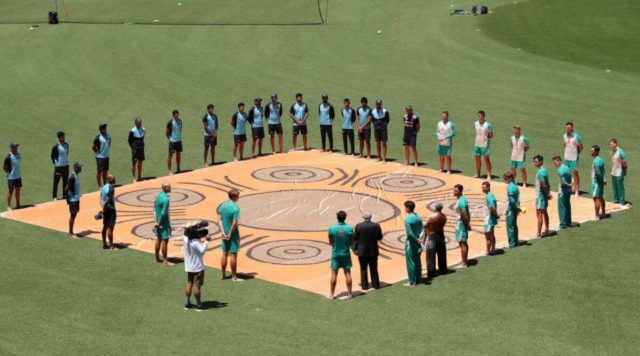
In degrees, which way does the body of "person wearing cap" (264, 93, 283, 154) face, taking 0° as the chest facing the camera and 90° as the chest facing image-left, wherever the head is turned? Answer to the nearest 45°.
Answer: approximately 0°

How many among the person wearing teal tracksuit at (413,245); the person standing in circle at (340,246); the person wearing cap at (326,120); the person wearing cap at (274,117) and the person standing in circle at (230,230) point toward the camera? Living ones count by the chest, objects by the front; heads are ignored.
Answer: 2

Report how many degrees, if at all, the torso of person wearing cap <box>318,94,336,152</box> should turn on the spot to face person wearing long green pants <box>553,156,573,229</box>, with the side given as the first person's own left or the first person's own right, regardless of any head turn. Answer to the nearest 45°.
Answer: approximately 45° to the first person's own left

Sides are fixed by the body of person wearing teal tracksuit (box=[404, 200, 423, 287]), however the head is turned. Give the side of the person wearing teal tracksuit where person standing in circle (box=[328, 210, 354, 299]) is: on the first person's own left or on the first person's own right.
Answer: on the first person's own left

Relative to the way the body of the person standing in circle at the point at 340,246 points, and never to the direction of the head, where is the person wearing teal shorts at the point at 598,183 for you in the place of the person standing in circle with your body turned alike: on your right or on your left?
on your right

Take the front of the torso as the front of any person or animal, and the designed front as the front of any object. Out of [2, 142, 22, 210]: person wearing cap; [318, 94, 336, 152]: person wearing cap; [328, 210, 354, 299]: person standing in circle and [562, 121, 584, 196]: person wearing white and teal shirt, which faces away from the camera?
the person standing in circle

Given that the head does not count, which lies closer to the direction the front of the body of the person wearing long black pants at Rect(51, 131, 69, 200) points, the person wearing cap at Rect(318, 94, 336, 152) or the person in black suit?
the person in black suit

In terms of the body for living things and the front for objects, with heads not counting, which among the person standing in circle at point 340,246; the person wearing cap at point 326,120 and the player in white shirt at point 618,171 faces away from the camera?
the person standing in circle

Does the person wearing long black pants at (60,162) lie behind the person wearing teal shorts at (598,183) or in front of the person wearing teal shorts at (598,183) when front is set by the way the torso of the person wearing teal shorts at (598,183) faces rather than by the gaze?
in front

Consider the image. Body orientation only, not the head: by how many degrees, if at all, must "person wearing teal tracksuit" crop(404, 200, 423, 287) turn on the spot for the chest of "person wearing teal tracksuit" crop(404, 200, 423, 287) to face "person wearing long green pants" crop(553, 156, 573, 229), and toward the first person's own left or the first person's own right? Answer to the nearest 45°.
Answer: approximately 90° to the first person's own right

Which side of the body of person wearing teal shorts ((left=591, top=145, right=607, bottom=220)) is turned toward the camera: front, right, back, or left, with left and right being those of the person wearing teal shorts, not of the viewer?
left

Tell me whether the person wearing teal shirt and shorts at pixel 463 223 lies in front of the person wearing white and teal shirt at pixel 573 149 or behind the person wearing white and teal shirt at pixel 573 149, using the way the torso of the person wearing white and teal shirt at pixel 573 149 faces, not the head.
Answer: in front

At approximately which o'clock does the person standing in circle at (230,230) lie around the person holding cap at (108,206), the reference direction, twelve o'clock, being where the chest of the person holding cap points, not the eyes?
The person standing in circle is roughly at 3 o'clock from the person holding cap.

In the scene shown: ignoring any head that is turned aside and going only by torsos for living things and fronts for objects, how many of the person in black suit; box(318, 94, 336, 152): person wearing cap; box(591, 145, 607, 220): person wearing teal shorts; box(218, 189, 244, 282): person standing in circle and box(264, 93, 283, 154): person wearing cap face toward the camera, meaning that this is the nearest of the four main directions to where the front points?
2

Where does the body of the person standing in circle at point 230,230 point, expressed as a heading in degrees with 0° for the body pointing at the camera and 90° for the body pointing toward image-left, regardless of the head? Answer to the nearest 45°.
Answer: approximately 225°
